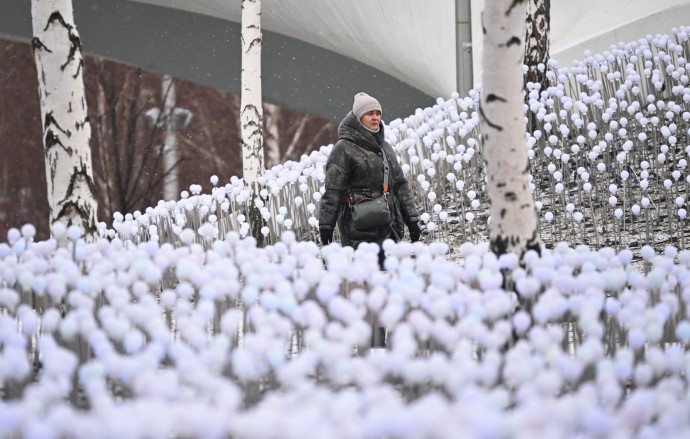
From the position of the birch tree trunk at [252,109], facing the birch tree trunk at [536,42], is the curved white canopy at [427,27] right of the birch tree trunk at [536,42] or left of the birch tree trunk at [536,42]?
left

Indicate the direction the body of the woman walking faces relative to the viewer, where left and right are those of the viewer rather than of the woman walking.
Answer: facing the viewer and to the right of the viewer

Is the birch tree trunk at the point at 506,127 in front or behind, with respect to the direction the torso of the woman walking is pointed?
in front

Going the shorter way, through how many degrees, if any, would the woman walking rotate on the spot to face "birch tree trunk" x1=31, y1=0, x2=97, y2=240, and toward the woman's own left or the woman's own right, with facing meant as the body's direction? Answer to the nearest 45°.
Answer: approximately 135° to the woman's own right

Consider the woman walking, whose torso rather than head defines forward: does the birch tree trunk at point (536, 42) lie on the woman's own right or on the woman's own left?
on the woman's own left

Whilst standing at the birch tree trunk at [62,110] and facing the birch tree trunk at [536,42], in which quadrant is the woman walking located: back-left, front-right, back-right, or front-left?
front-right
